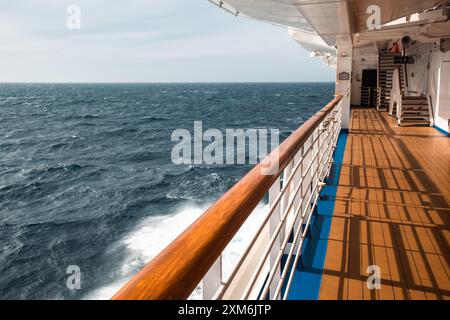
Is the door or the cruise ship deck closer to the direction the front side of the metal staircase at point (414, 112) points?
the cruise ship deck

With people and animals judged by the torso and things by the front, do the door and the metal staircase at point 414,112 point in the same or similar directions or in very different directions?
same or similar directions

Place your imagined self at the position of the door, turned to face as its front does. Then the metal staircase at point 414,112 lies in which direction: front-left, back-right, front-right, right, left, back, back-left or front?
front

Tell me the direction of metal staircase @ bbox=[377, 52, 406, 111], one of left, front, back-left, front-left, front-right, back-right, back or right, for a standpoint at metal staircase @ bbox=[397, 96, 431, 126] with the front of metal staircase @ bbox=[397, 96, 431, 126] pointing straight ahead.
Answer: back

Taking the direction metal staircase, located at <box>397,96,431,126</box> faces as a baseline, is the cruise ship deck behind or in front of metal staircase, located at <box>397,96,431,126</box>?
in front

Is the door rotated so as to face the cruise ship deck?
yes

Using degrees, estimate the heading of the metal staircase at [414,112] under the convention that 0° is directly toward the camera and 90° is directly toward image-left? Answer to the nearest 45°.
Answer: approximately 0°

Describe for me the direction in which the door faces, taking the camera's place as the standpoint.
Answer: facing the viewer

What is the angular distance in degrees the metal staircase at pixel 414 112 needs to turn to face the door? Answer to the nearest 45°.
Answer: approximately 180°
